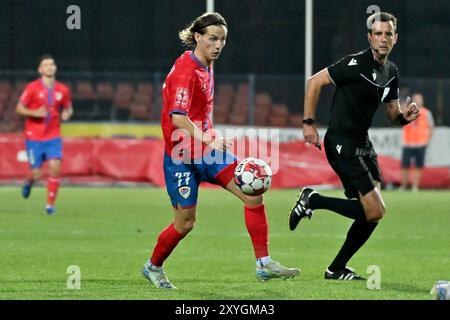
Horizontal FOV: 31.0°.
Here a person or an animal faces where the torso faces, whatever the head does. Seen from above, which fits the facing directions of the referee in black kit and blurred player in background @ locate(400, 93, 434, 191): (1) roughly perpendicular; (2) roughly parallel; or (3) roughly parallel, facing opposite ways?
roughly perpendicular

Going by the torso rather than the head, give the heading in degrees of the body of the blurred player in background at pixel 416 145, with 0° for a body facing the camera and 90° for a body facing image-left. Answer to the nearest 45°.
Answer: approximately 45°
